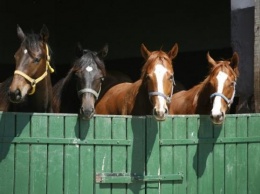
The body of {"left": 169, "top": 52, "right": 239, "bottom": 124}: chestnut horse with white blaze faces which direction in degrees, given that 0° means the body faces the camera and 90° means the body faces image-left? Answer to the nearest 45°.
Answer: approximately 315°

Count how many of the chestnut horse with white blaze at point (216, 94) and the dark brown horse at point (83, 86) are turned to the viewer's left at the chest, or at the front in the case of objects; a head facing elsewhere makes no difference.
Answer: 0

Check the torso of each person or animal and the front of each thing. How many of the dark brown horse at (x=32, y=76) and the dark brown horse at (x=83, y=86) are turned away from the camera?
0

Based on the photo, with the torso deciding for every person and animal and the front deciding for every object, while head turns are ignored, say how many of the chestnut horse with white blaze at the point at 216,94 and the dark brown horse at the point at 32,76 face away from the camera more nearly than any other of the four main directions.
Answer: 0
